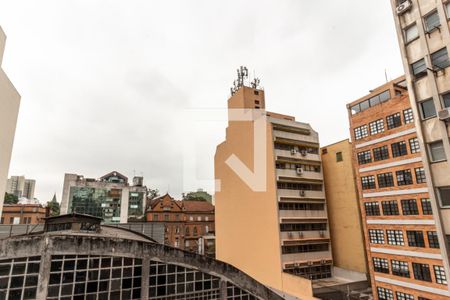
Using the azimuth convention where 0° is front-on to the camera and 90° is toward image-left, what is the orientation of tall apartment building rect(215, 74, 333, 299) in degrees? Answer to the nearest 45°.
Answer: approximately 315°

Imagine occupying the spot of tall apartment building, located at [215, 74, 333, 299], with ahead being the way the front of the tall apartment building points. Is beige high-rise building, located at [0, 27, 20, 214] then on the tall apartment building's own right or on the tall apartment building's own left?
on the tall apartment building's own right

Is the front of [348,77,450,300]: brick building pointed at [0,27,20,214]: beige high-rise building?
yes

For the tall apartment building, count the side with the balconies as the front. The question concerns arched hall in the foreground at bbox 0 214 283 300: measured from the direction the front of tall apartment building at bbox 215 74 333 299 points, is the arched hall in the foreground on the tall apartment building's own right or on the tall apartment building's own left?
on the tall apartment building's own right

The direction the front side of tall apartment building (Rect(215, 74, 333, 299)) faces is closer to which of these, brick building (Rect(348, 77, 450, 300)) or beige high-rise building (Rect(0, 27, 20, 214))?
the brick building

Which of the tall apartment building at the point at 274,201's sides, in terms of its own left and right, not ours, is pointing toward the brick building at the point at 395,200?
front

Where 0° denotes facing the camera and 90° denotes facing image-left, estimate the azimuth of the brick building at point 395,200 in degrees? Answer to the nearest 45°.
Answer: approximately 45°

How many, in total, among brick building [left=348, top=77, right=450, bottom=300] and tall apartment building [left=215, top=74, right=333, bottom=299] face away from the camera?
0

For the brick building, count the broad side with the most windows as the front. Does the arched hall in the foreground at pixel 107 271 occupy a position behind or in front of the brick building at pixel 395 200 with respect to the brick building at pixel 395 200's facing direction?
in front
